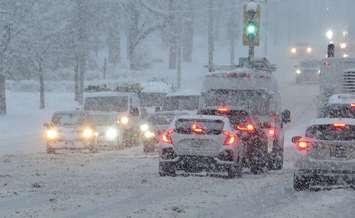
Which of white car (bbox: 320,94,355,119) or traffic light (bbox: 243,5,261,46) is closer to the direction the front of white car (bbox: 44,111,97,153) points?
the white car

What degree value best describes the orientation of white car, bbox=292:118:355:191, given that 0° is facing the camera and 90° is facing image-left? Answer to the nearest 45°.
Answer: approximately 180°

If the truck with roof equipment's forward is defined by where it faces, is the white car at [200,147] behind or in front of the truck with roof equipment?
behind

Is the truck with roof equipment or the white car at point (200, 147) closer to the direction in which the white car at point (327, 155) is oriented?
the truck with roof equipment

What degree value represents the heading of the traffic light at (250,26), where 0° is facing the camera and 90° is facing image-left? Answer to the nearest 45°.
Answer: approximately 0°

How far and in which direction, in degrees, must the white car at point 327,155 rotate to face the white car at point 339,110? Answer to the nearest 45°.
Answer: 0° — it already faces it

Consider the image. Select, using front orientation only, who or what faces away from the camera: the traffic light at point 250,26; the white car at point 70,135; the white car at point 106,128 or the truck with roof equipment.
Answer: the truck with roof equipment

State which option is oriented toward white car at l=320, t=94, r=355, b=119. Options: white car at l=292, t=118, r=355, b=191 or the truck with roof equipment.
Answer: white car at l=292, t=118, r=355, b=191

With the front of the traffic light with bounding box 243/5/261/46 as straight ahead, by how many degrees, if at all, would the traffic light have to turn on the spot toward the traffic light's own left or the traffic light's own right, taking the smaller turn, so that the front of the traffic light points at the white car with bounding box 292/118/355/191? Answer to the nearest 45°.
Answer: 0° — it already faces it

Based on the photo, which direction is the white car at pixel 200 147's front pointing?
away from the camera
